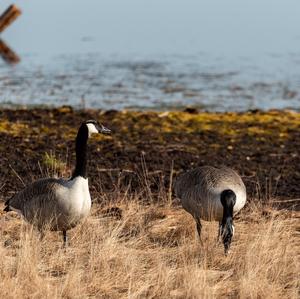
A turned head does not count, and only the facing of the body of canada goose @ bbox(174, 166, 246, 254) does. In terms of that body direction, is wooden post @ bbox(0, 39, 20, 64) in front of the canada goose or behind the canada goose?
behind

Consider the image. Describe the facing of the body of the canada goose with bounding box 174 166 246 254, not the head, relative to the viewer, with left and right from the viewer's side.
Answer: facing the viewer and to the right of the viewer

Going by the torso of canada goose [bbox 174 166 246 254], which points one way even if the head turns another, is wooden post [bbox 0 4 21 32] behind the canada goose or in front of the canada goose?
behind

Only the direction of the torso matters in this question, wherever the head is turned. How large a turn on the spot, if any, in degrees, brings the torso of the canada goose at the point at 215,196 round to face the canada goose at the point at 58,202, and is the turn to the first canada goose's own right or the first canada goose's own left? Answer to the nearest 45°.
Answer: approximately 135° to the first canada goose's own right
